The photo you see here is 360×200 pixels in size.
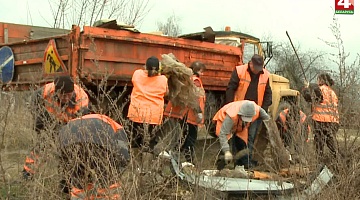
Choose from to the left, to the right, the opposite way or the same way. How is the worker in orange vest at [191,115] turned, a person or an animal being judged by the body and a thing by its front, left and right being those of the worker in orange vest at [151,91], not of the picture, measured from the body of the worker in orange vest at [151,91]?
to the left

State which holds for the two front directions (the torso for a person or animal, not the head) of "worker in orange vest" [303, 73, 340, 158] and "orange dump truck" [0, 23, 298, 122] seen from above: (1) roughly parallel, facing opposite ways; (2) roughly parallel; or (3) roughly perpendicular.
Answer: roughly perpendicular

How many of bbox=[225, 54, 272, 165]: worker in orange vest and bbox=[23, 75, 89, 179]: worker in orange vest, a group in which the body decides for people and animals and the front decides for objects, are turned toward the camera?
2

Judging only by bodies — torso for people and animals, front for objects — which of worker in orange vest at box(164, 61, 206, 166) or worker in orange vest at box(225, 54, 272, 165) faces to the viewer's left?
worker in orange vest at box(164, 61, 206, 166)

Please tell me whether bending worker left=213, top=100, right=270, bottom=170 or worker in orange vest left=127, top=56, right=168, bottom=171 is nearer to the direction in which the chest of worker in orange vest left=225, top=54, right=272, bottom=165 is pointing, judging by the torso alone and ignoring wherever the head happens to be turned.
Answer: the bending worker

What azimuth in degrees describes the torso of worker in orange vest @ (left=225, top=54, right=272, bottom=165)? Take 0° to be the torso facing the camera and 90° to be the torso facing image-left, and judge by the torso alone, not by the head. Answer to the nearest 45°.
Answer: approximately 0°

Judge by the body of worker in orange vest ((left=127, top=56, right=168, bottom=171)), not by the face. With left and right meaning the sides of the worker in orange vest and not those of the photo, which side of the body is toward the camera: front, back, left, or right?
back

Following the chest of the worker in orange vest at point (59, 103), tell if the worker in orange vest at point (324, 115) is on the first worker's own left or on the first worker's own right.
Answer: on the first worker's own left

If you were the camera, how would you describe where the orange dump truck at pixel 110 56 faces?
facing away from the viewer and to the right of the viewer

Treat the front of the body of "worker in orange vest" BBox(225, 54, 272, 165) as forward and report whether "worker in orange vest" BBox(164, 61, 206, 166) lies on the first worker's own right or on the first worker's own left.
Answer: on the first worker's own right

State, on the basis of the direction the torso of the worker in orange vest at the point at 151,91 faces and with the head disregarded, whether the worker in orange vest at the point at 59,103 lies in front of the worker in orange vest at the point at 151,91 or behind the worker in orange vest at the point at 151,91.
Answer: behind
